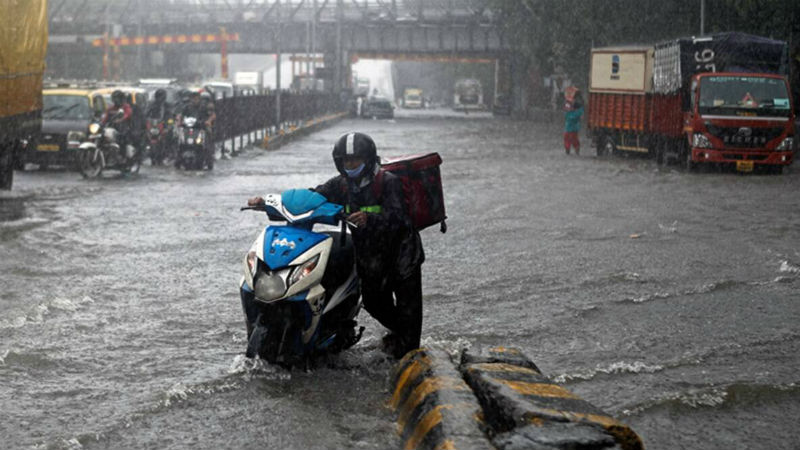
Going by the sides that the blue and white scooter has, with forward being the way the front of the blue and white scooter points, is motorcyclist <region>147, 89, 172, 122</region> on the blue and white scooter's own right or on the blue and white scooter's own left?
on the blue and white scooter's own right

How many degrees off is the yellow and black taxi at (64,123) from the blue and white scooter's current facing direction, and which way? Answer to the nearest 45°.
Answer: approximately 135° to its right

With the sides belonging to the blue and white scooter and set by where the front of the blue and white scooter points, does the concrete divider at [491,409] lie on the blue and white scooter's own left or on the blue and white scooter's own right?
on the blue and white scooter's own left

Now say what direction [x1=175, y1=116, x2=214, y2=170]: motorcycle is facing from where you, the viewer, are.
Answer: facing the viewer

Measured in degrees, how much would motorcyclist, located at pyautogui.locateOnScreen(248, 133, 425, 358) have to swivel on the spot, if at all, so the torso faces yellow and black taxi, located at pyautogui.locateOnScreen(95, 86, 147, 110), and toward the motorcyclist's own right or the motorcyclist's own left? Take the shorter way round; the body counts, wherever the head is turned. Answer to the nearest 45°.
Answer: approximately 135° to the motorcyclist's own right

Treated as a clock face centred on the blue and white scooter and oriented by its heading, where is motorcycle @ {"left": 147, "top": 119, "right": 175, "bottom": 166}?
The motorcycle is roughly at 4 o'clock from the blue and white scooter.

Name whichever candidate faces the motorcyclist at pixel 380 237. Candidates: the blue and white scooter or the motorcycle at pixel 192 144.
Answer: the motorcycle

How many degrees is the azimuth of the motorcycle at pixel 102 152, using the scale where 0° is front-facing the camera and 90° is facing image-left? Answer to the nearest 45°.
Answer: approximately 45°

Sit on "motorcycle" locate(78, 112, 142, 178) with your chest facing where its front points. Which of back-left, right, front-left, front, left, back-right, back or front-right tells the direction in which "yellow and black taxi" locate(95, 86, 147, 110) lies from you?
back-right

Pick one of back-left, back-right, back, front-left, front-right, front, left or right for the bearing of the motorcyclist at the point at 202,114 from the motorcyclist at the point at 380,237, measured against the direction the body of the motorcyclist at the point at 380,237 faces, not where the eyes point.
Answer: back-right
